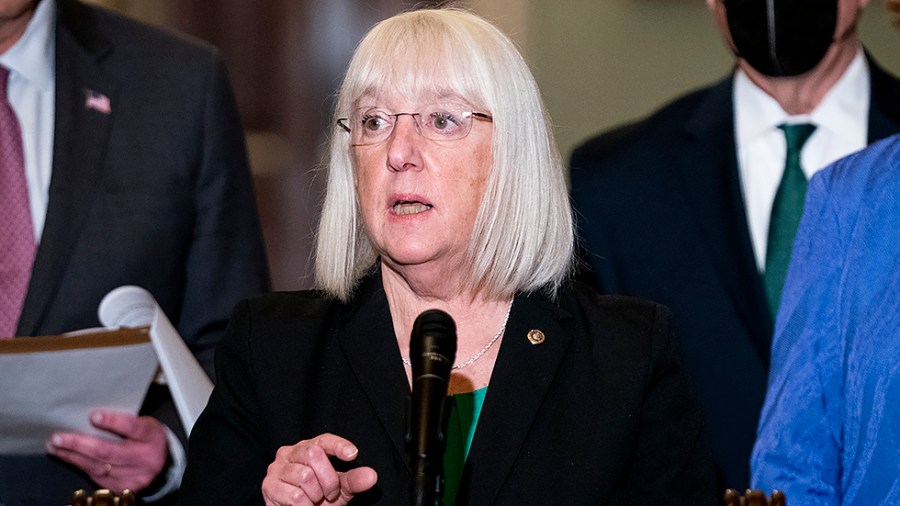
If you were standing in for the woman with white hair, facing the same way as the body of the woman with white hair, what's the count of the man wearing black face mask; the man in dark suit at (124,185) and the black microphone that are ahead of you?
1

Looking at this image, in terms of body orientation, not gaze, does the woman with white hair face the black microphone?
yes

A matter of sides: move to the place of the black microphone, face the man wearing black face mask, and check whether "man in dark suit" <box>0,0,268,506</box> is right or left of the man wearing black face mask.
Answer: left

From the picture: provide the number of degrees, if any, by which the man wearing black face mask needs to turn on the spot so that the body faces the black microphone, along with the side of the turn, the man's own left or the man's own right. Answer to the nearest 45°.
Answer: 0° — they already face it

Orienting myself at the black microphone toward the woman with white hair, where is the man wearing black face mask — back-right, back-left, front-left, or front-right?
front-right

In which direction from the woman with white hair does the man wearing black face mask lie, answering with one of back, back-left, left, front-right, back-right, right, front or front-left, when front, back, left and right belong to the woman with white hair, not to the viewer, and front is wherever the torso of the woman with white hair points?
back-left

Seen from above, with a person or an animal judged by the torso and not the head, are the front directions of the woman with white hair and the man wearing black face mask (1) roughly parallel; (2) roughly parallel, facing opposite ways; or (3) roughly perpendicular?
roughly parallel

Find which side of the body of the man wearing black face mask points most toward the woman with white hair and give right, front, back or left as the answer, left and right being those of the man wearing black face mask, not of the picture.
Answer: front

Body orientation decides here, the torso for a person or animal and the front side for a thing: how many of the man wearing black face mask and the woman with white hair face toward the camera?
2

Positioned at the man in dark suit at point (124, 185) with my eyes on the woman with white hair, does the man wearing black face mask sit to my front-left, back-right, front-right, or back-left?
front-left

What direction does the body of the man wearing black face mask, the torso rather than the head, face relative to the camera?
toward the camera

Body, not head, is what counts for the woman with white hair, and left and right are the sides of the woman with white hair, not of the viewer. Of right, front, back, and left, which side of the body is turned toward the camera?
front

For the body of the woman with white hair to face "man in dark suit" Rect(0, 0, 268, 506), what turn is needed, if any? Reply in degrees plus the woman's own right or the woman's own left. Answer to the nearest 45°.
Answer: approximately 135° to the woman's own right
